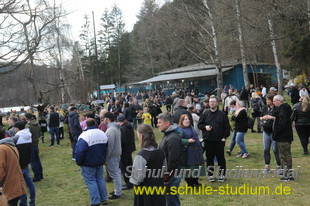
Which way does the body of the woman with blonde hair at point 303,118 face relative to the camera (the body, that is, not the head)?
away from the camera

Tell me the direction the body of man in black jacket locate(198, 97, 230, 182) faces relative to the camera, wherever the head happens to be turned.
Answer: toward the camera

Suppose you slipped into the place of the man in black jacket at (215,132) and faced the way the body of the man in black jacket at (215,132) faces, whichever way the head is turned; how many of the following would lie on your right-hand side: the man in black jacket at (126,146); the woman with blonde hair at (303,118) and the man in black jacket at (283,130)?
1

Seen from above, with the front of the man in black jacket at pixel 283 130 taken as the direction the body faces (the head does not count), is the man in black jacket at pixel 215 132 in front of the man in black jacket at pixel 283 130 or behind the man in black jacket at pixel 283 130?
in front

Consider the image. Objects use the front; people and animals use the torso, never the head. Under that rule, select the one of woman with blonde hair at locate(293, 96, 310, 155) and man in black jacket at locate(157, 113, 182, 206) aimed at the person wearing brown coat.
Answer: the man in black jacket
